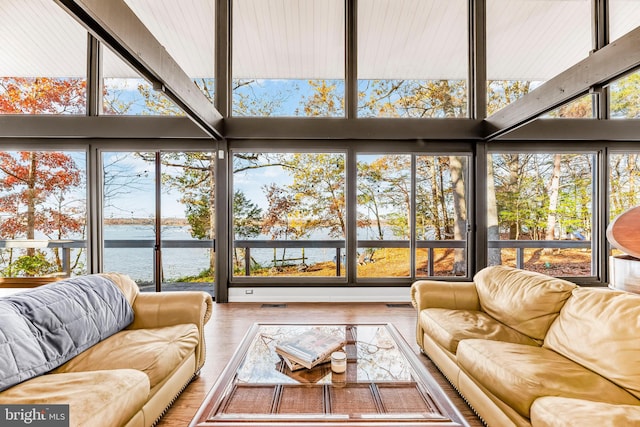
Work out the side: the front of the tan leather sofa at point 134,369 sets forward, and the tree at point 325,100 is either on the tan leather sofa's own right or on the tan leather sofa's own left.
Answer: on the tan leather sofa's own left

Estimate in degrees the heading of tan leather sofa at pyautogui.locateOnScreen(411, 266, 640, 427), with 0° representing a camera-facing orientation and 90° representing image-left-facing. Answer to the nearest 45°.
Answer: approximately 45°

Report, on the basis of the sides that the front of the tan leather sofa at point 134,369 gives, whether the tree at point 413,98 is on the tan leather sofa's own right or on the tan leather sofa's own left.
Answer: on the tan leather sofa's own left

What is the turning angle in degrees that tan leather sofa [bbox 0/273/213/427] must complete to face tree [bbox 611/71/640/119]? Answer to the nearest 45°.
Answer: approximately 45° to its left

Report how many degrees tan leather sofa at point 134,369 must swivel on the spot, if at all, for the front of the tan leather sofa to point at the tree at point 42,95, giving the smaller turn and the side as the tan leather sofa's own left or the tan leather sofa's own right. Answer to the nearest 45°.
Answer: approximately 135° to the tan leather sofa's own left

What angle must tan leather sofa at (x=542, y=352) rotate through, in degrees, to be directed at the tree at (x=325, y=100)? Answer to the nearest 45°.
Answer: approximately 90° to its right

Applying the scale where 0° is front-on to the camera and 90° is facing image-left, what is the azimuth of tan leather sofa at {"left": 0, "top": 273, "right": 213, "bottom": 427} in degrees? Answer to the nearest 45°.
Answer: approximately 315°

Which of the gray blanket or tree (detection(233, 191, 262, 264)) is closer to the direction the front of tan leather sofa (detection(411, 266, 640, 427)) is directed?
the gray blanket
